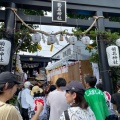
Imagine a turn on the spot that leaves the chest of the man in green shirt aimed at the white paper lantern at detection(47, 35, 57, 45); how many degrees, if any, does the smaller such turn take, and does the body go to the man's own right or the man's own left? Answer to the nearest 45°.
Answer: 0° — they already face it

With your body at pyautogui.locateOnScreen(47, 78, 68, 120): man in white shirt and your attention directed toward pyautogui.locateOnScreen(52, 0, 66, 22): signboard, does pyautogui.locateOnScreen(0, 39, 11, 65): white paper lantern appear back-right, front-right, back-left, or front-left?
front-left

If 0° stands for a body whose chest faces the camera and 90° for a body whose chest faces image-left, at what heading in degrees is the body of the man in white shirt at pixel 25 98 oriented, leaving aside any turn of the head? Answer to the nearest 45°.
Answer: approximately 225°

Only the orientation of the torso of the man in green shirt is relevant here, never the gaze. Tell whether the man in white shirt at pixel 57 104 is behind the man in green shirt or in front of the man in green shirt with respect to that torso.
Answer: in front

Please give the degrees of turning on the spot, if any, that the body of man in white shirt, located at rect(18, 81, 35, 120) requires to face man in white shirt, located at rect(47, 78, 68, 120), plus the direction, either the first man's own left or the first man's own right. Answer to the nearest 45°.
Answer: approximately 135° to the first man's own right

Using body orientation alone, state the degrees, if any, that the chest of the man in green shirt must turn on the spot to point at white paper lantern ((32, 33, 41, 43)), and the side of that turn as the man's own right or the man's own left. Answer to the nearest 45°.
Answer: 0° — they already face it

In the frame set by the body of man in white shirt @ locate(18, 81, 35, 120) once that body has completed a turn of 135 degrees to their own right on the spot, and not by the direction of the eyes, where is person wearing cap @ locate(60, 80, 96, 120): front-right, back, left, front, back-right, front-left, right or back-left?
front

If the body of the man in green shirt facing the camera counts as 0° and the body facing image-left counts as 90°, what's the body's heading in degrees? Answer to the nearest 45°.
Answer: approximately 135°

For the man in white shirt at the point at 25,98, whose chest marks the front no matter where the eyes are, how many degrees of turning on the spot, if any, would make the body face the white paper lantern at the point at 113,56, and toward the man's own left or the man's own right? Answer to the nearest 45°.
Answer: approximately 45° to the man's own right

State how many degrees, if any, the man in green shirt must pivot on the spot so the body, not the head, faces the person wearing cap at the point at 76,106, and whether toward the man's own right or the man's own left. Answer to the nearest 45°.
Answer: approximately 135° to the man's own left

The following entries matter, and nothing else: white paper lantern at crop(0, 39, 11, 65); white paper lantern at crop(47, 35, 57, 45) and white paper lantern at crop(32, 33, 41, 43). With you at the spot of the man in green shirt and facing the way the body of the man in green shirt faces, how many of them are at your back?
0
